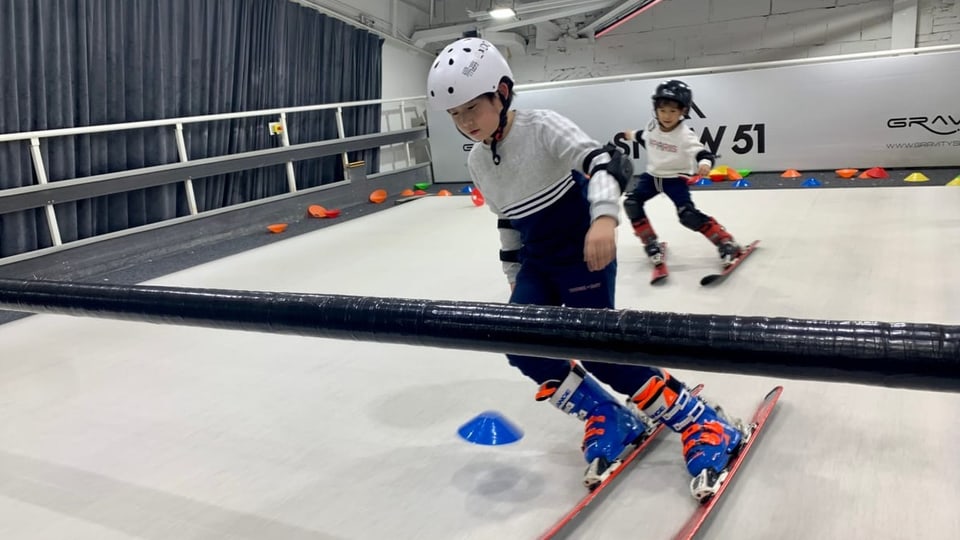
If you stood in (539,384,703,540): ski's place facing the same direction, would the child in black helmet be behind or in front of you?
behind

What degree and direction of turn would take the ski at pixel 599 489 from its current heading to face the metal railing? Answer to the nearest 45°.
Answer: approximately 90° to its right

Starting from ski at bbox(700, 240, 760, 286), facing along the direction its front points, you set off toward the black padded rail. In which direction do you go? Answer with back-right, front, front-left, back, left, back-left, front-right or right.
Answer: front-left

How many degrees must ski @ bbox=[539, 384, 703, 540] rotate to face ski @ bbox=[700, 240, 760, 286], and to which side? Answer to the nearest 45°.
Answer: approximately 135° to its right

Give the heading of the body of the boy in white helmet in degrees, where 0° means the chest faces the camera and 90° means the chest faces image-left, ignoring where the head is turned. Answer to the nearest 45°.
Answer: approximately 45°

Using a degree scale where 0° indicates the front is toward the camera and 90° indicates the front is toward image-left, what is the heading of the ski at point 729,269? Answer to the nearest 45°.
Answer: approximately 45°

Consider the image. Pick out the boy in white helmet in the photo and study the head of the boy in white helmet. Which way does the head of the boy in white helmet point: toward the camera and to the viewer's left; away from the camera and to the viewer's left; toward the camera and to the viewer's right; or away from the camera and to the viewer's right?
toward the camera and to the viewer's left

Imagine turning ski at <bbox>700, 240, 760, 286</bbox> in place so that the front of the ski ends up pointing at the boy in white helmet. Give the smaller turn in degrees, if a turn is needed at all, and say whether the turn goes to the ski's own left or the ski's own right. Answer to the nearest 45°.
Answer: approximately 45° to the ski's own left

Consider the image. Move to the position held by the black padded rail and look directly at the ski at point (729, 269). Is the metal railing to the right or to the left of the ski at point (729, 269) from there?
left

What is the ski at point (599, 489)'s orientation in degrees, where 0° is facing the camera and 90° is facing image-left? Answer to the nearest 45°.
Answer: approximately 45°
